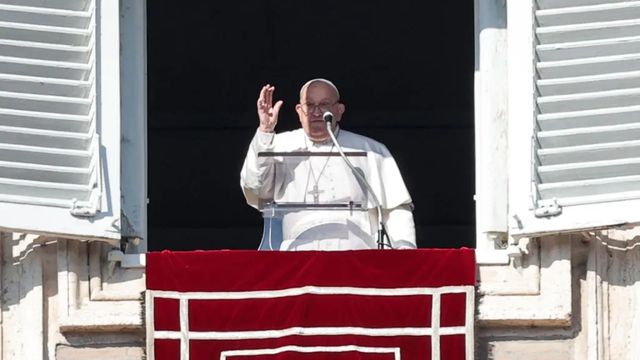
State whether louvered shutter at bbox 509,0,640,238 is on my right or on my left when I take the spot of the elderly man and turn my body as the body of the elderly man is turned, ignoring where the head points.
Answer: on my left

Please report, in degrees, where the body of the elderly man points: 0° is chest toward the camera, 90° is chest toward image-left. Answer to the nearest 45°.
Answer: approximately 0°
